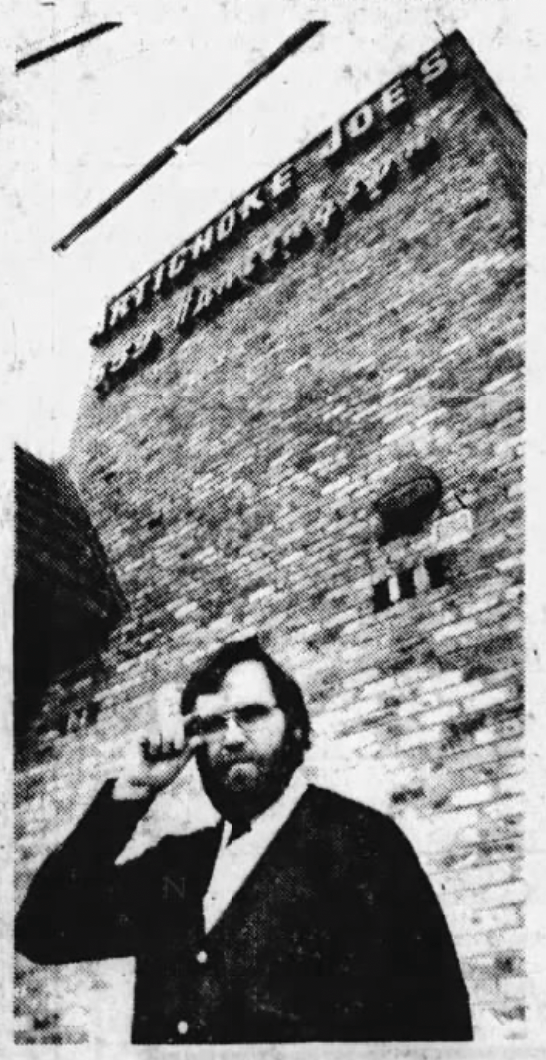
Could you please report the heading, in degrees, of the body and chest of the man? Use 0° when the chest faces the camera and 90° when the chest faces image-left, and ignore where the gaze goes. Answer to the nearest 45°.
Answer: approximately 45°
